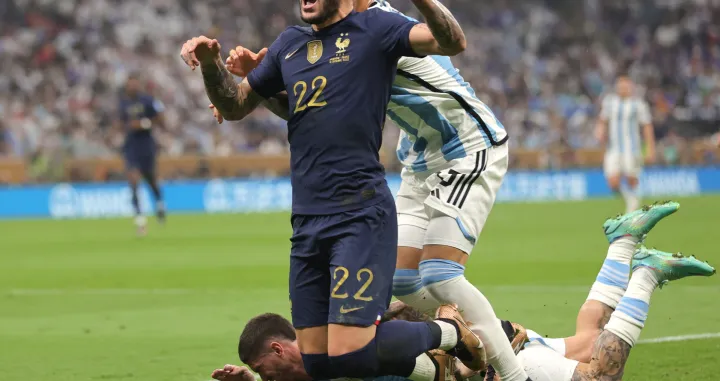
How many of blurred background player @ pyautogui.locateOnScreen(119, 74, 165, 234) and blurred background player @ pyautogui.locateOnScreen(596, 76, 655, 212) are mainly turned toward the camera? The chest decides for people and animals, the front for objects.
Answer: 2

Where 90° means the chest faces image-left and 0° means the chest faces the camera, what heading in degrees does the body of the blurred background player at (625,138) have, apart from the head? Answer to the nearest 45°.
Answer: approximately 0°

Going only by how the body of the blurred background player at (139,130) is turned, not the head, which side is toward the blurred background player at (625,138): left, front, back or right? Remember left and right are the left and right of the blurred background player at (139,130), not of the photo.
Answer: left

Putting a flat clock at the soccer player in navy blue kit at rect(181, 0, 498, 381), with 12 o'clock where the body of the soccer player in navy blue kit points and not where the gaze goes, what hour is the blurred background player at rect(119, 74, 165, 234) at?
The blurred background player is roughly at 4 o'clock from the soccer player in navy blue kit.

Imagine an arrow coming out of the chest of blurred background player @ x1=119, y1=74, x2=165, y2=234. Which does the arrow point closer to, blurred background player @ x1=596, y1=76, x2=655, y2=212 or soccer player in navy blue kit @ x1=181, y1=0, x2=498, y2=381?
the soccer player in navy blue kit

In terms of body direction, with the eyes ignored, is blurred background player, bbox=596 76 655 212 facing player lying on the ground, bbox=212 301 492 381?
yes

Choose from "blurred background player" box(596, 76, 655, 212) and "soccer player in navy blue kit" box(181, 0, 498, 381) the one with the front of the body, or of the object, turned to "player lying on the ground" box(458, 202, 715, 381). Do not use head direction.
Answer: the blurred background player

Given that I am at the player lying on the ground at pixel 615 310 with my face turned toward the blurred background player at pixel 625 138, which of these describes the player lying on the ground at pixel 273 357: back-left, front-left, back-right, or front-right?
back-left

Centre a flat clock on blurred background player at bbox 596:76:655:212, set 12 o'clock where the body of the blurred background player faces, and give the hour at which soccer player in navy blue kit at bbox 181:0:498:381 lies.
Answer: The soccer player in navy blue kit is roughly at 12 o'clock from the blurred background player.

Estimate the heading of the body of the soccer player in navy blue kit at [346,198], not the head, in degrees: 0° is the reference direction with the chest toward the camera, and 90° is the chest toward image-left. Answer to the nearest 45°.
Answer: approximately 45°
